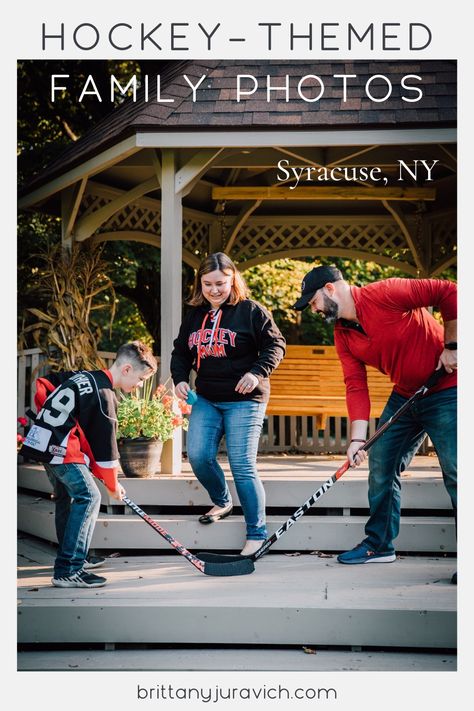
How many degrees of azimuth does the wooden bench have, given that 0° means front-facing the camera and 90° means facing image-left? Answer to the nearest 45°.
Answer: approximately 0°

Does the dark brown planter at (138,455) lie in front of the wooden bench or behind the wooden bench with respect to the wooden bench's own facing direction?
in front

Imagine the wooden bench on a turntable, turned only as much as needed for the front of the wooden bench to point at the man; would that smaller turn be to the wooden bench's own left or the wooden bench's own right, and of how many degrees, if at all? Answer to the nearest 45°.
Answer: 0° — it already faces them

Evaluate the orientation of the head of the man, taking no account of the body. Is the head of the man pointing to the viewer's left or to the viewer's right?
to the viewer's left

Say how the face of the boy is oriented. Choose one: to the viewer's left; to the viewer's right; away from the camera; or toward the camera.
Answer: to the viewer's right

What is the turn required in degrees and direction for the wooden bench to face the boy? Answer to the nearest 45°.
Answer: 0° — it already faces them

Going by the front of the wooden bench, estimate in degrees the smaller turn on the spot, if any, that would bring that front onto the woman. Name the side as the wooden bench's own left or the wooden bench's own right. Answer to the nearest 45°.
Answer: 0° — it already faces them

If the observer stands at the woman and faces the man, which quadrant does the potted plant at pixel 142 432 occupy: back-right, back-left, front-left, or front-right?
back-left
